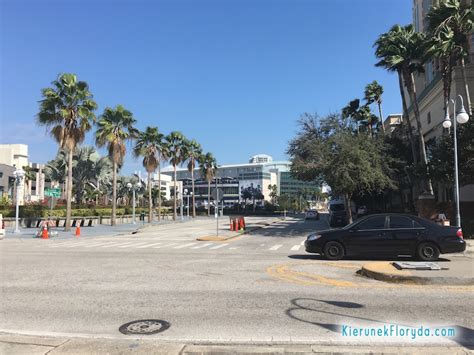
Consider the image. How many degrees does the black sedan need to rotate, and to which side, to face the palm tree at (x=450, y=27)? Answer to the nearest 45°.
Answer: approximately 90° to its right

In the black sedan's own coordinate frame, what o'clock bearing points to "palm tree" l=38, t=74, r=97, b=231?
The palm tree is roughly at 1 o'clock from the black sedan.

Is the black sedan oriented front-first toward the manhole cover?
no

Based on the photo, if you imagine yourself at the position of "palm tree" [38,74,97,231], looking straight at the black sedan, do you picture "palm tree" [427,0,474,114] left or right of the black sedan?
left

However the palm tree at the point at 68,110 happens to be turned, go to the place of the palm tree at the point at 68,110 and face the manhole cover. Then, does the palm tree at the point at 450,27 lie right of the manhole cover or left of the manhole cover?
left

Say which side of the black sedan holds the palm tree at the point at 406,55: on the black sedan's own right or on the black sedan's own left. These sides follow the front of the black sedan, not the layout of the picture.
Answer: on the black sedan's own right

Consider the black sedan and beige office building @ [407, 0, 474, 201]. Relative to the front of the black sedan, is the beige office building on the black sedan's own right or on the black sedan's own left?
on the black sedan's own right

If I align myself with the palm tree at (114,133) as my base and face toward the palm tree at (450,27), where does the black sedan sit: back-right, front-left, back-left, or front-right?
front-right

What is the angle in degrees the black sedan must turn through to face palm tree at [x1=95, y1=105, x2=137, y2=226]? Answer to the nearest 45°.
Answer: approximately 45° to its right
